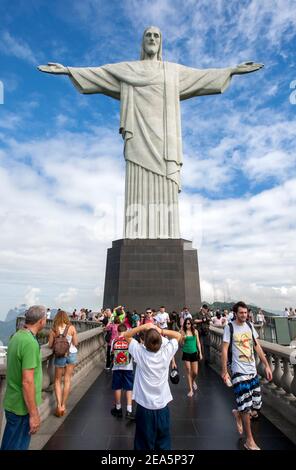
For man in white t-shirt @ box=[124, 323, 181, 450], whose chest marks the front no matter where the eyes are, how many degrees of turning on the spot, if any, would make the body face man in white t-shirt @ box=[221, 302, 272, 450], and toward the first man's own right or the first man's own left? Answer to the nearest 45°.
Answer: approximately 45° to the first man's own right

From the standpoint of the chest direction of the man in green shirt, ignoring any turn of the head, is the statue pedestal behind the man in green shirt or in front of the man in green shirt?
in front

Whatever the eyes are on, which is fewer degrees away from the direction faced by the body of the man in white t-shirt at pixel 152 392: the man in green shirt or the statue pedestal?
the statue pedestal

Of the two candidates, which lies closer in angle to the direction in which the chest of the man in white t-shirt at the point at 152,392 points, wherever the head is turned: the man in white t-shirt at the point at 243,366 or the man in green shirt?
the man in white t-shirt

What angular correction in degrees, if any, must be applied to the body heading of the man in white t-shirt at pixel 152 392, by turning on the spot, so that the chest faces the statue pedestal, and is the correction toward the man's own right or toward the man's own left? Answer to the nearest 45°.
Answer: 0° — they already face it

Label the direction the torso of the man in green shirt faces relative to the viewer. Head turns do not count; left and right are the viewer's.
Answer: facing away from the viewer and to the right of the viewer

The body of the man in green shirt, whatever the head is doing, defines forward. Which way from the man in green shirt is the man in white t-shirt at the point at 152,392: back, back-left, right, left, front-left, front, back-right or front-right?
front-right

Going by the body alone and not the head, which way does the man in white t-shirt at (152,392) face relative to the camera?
away from the camera

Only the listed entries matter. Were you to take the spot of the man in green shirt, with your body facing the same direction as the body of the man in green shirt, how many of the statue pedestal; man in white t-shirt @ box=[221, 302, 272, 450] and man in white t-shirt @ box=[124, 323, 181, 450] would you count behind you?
0

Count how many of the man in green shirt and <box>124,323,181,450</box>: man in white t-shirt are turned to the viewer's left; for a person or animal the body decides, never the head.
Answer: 0

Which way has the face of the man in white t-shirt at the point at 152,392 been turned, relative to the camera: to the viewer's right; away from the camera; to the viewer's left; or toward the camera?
away from the camera

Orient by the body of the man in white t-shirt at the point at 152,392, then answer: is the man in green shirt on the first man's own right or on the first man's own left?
on the first man's own left
